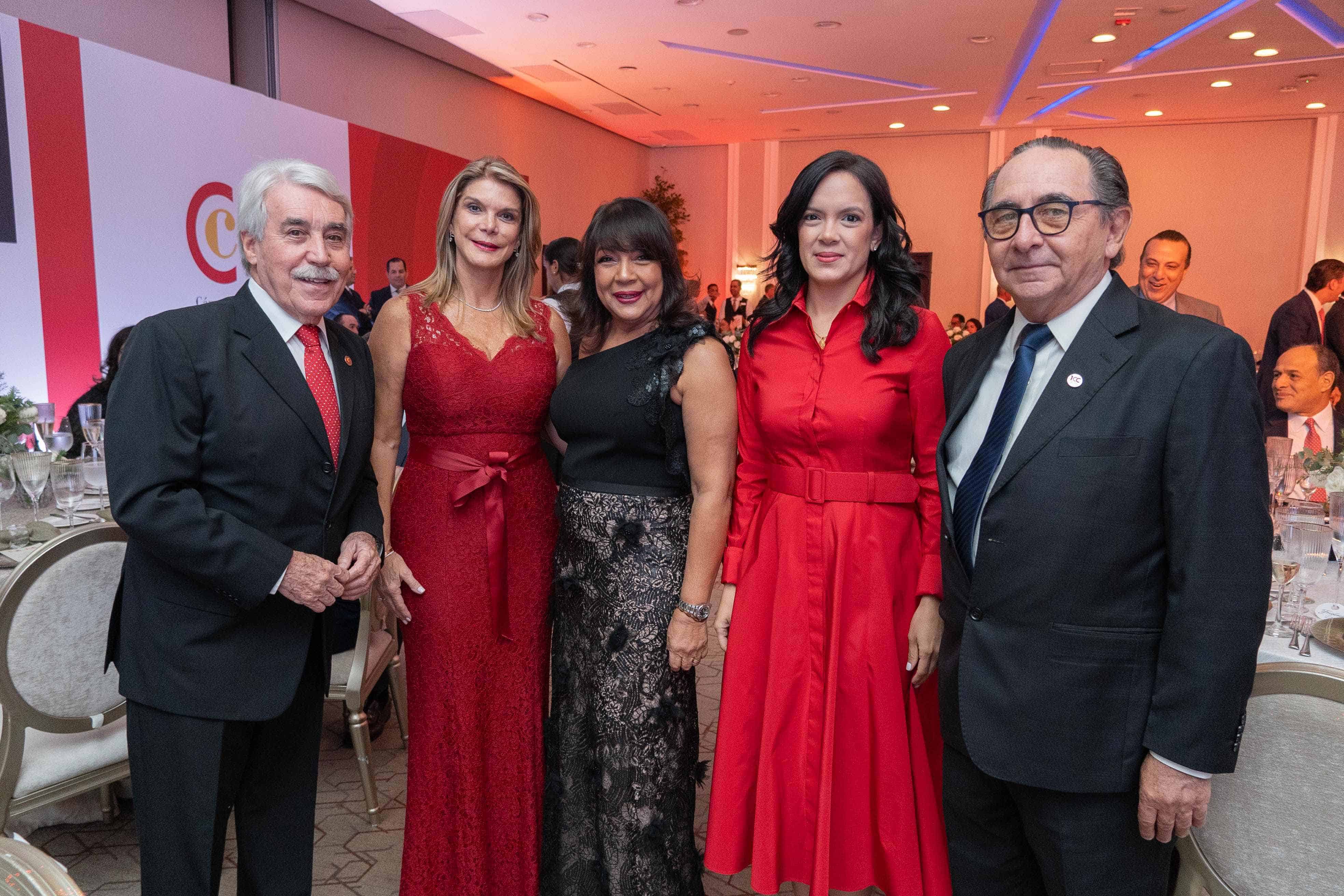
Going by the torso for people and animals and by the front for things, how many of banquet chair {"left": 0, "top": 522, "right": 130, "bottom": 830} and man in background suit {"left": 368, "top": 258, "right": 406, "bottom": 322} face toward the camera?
1

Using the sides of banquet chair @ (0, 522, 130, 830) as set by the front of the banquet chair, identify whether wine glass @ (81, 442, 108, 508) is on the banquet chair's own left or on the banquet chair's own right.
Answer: on the banquet chair's own right

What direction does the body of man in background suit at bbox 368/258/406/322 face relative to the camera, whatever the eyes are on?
toward the camera

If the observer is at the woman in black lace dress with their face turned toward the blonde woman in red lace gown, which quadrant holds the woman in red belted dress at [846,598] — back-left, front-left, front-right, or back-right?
back-left

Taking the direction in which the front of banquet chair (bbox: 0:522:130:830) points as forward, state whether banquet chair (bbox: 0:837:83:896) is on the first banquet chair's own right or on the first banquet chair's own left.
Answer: on the first banquet chair's own left

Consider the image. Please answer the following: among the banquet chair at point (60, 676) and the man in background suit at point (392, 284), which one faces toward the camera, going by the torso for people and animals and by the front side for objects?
the man in background suit

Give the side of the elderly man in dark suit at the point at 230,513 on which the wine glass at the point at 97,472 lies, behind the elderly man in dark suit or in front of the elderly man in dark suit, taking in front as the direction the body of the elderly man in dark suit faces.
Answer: behind

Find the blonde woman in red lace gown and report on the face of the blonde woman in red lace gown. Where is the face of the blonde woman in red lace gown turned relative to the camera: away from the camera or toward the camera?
toward the camera

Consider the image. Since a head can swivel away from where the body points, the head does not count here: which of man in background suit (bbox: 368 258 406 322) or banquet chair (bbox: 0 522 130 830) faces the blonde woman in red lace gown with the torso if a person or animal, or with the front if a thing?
the man in background suit

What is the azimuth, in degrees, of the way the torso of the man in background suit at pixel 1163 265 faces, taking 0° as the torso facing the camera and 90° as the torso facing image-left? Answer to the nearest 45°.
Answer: approximately 45°

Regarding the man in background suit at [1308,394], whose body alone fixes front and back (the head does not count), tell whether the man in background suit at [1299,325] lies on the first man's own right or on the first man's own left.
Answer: on the first man's own right
